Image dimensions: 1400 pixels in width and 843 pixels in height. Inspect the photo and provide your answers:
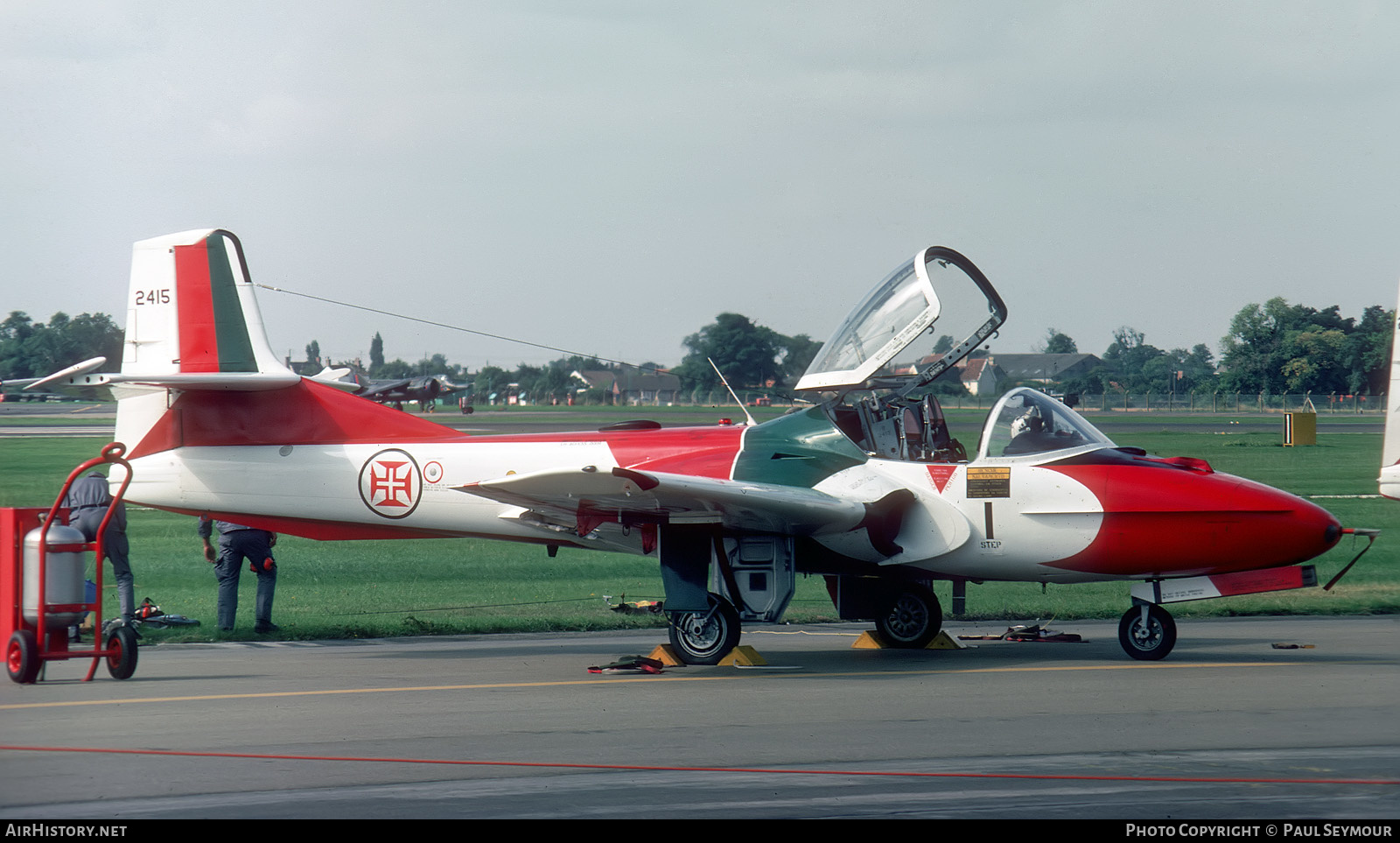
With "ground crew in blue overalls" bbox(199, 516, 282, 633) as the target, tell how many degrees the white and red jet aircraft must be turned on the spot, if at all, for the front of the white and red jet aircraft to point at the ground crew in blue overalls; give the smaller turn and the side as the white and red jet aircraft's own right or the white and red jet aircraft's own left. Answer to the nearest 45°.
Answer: approximately 180°

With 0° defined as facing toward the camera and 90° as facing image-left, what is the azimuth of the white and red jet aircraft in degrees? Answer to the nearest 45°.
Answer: approximately 270°
